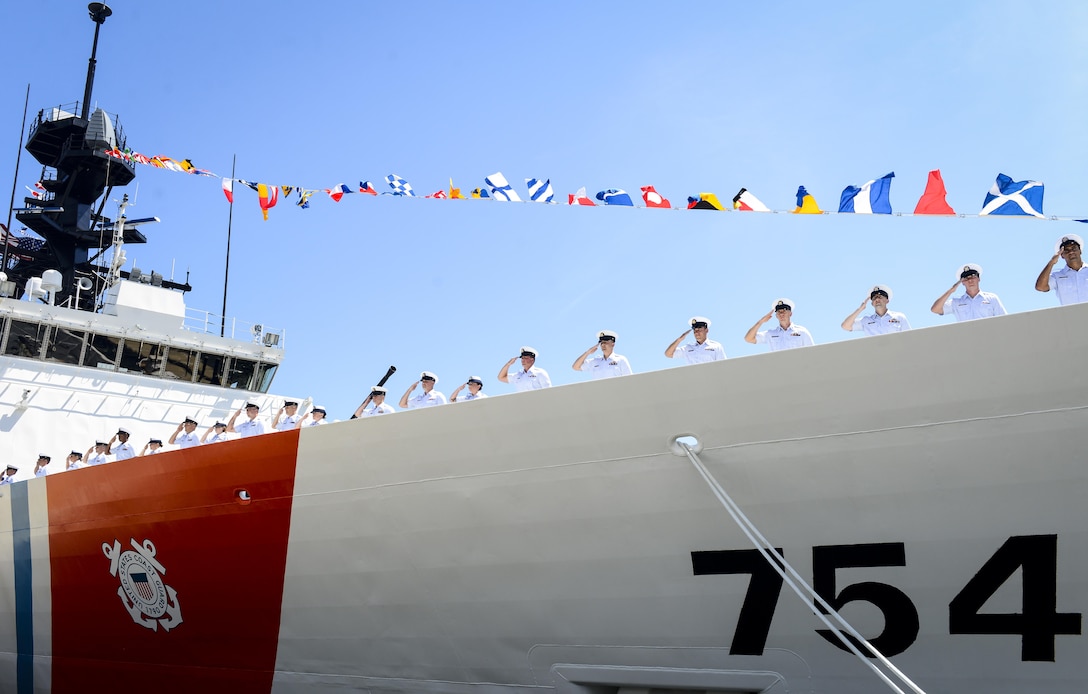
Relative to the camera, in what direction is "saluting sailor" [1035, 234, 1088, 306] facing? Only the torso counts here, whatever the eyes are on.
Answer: toward the camera

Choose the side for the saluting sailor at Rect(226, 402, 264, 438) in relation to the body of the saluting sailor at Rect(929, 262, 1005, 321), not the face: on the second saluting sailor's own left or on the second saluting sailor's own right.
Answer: on the second saluting sailor's own right

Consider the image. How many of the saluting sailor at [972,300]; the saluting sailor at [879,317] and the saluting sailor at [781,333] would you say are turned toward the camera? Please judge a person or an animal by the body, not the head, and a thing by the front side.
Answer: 3

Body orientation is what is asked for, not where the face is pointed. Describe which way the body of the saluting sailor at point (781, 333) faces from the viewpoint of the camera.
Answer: toward the camera

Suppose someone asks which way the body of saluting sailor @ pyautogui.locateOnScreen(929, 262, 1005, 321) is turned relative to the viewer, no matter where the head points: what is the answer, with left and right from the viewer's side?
facing the viewer

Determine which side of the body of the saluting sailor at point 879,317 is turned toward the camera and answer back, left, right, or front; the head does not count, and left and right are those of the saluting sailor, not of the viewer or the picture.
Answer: front

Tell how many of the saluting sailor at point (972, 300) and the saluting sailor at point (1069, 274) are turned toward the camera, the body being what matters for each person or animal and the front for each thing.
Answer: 2
